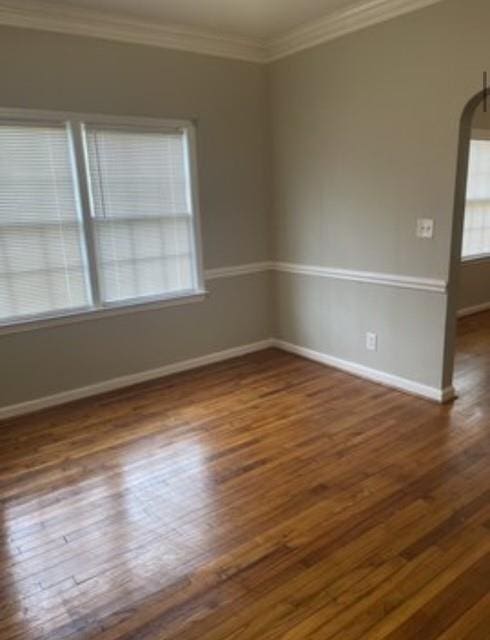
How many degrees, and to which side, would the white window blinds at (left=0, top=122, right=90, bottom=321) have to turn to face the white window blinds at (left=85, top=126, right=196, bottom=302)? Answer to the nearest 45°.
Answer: approximately 45° to its left

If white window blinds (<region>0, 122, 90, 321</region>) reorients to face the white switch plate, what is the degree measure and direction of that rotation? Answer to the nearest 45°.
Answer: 0° — it already faces it

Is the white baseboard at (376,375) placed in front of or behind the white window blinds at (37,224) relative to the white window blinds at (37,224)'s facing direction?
in front

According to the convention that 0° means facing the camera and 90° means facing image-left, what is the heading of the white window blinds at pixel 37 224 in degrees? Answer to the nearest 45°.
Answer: approximately 315°

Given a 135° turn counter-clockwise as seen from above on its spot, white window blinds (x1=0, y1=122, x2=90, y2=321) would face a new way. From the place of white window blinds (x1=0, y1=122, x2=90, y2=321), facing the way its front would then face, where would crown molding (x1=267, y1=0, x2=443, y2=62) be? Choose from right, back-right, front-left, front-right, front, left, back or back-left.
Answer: right
